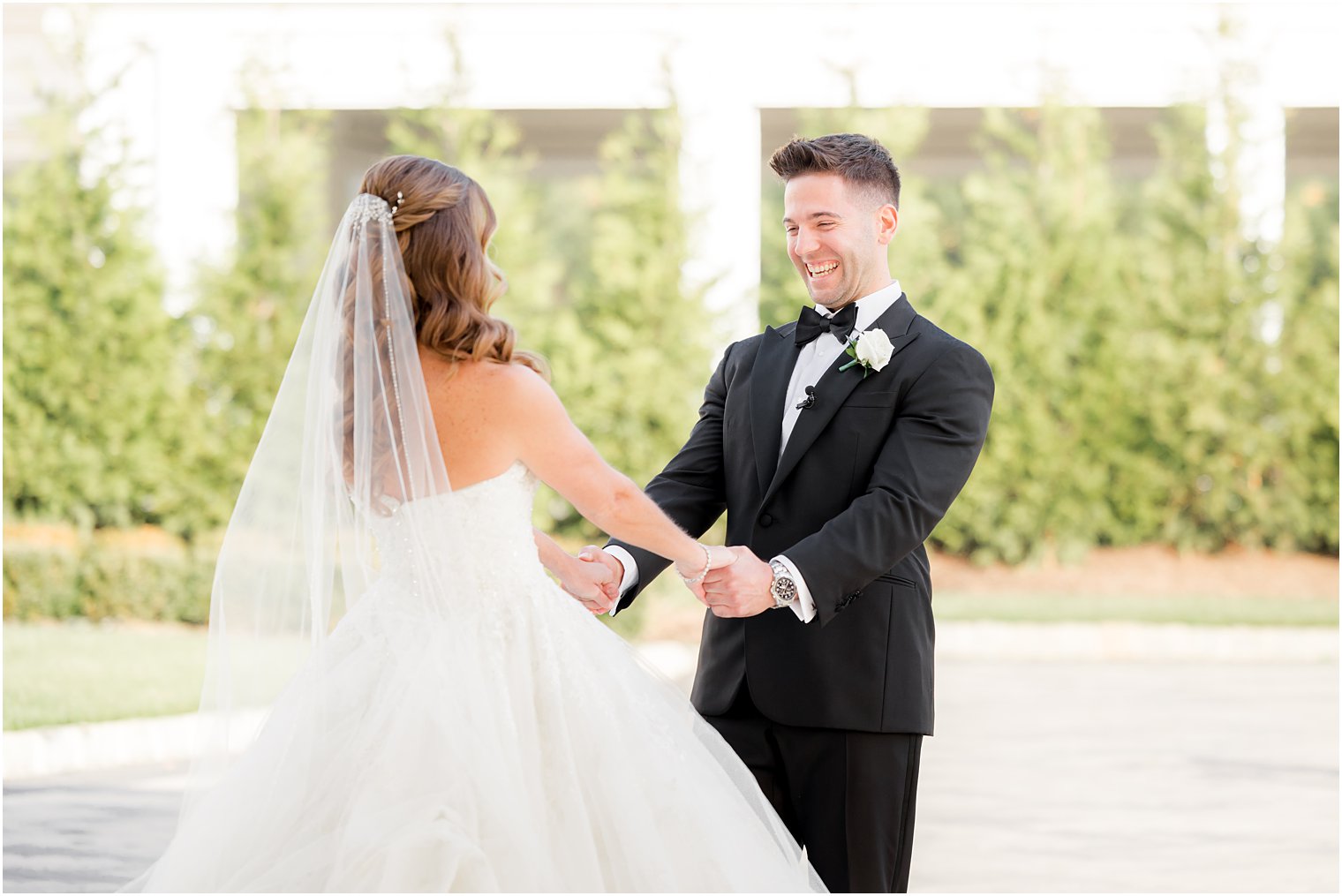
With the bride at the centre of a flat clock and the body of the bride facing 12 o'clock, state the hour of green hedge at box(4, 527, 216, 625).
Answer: The green hedge is roughly at 10 o'clock from the bride.

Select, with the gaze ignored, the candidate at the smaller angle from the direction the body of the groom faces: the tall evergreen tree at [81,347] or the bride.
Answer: the bride

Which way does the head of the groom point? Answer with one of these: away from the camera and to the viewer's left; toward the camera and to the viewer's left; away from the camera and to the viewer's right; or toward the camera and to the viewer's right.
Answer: toward the camera and to the viewer's left

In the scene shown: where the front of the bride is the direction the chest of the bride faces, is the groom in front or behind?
in front

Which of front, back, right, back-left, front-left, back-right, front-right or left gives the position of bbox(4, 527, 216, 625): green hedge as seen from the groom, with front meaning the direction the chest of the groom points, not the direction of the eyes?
right

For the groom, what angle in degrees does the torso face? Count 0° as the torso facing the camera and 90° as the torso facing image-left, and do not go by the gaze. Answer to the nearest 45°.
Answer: approximately 45°

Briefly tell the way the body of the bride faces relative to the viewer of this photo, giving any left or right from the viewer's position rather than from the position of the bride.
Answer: facing away from the viewer and to the right of the viewer

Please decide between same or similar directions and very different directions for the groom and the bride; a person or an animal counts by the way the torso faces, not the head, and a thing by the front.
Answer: very different directions

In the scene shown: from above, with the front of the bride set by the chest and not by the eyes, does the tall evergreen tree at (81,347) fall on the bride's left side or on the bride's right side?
on the bride's left side

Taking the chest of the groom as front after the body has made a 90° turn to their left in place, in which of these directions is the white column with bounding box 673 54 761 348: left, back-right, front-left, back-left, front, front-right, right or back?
back-left

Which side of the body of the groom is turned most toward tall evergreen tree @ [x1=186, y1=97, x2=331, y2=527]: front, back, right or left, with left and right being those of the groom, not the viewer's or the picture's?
right

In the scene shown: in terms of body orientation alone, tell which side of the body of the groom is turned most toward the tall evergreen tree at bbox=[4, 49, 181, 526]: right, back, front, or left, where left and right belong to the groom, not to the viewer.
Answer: right

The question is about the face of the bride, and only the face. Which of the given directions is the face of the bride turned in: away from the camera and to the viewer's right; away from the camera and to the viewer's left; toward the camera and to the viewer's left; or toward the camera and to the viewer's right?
away from the camera and to the viewer's right

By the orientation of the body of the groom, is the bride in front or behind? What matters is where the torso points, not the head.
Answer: in front
